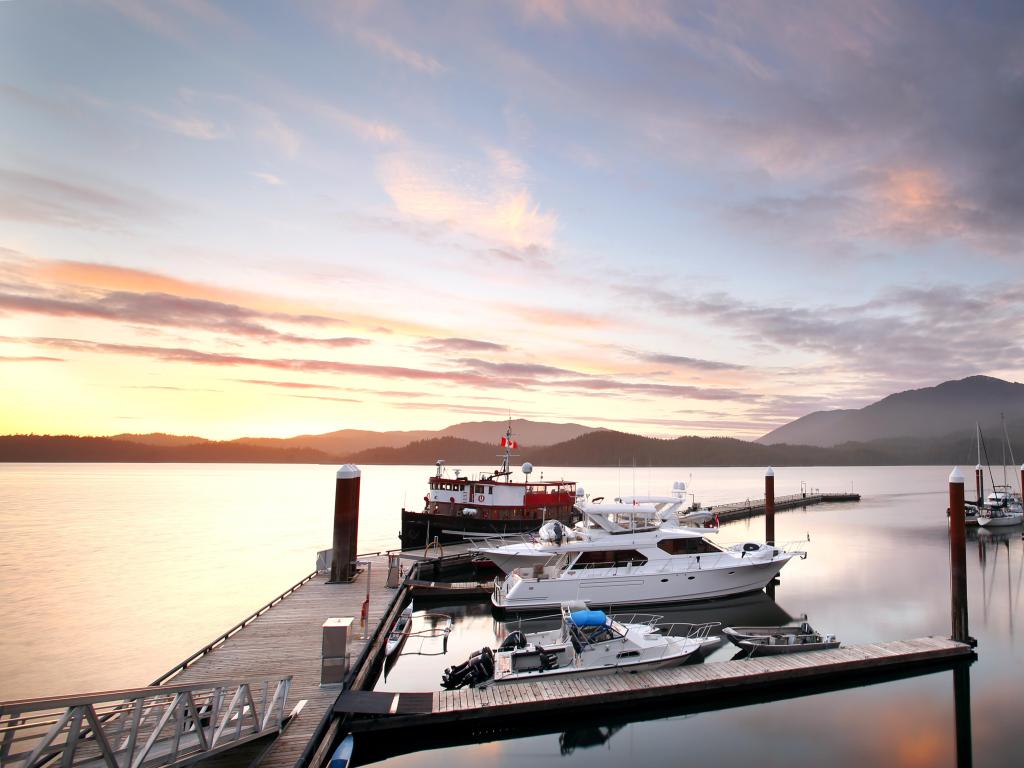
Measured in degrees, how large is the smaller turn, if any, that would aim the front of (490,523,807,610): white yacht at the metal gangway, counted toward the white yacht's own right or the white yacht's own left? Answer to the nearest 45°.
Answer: approximately 90° to the white yacht's own right

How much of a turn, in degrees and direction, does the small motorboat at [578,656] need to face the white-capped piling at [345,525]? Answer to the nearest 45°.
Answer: approximately 135° to its left

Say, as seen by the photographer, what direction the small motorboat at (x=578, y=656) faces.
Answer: facing to the right of the viewer

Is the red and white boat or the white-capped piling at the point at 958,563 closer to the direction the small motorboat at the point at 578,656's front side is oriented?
the white-capped piling

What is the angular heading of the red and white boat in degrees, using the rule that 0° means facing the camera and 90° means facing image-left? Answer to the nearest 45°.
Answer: approximately 45°

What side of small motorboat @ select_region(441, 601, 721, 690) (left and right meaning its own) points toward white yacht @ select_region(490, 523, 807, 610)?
left

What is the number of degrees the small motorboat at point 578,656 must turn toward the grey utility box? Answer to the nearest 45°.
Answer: approximately 135° to its right

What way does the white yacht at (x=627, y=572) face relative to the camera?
to the viewer's right

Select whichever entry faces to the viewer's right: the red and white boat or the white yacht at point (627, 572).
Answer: the white yacht

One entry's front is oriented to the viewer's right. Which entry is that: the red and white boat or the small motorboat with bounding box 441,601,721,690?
the small motorboat

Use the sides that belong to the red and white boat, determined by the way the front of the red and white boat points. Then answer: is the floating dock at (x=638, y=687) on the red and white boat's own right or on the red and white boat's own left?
on the red and white boat's own left
